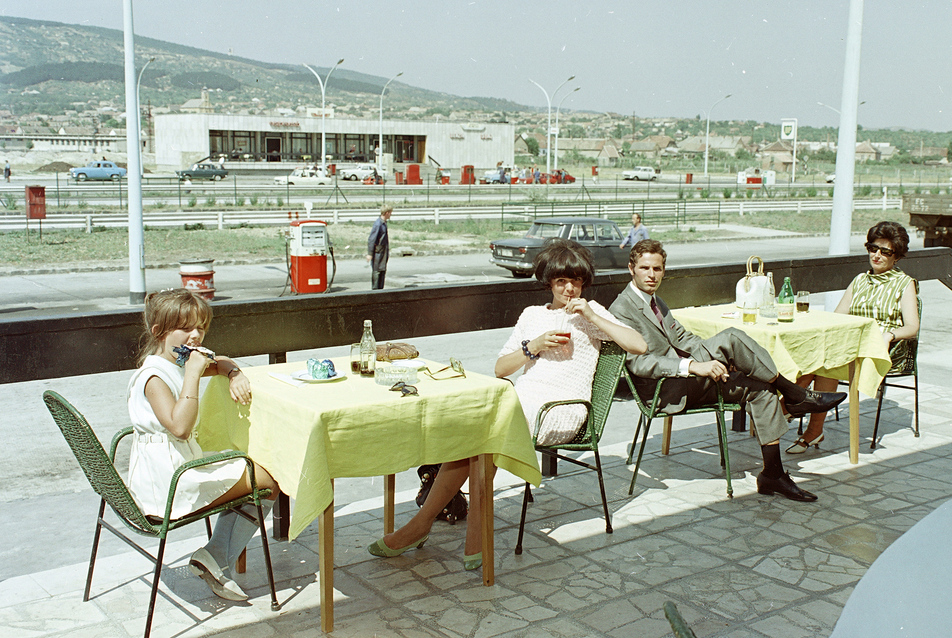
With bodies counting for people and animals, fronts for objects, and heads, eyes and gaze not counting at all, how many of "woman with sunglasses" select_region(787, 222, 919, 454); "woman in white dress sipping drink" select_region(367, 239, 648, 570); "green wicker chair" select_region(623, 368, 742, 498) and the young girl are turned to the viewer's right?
2

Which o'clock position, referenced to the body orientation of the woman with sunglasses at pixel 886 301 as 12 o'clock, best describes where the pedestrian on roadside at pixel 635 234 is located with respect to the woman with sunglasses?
The pedestrian on roadside is roughly at 4 o'clock from the woman with sunglasses.

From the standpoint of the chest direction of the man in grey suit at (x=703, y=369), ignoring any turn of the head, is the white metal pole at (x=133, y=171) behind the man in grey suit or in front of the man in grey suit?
behind

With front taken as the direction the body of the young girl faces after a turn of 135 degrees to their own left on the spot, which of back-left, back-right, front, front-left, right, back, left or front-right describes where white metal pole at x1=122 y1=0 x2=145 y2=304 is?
front-right

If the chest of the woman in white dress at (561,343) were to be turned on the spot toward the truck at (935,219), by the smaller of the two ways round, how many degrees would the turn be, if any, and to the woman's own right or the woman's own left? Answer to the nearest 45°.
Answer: approximately 180°

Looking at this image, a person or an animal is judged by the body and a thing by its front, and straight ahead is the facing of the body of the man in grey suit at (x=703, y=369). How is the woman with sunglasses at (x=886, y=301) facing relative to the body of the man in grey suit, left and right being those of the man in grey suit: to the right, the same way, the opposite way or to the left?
to the right

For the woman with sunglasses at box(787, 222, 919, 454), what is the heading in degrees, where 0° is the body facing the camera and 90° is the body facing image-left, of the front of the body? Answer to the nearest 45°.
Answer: approximately 45°

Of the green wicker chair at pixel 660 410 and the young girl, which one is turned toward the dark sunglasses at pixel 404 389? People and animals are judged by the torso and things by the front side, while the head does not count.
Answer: the young girl

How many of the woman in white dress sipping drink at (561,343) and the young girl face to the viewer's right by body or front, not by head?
1

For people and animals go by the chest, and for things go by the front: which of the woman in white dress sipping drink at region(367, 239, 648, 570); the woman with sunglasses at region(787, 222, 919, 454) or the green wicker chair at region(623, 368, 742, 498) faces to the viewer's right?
the green wicker chair

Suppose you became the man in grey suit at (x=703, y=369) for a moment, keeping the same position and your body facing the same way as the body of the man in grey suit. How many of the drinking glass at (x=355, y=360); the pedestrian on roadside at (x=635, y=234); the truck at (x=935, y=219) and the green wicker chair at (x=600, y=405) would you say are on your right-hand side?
2

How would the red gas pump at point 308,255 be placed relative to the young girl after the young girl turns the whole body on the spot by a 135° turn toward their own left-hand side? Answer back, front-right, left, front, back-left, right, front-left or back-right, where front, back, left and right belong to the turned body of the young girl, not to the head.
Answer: front-right

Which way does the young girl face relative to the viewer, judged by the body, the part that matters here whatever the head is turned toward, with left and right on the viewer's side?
facing to the right of the viewer

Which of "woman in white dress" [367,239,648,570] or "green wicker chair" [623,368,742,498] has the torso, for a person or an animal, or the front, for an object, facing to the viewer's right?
the green wicker chair

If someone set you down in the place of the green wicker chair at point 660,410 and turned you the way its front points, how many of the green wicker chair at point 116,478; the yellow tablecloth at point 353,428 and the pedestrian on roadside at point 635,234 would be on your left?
1

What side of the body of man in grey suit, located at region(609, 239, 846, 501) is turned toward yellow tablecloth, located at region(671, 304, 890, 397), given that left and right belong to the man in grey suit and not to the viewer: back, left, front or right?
left

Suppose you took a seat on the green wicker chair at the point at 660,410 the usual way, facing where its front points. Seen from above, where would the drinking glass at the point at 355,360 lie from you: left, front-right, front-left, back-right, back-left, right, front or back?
back-right
